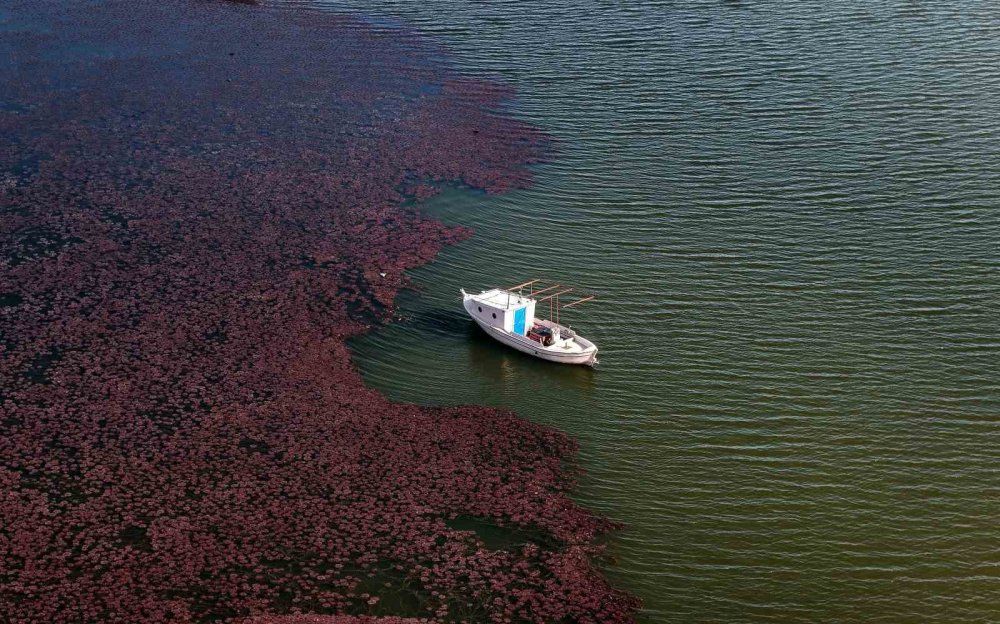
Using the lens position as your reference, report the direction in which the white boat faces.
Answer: facing away from the viewer and to the left of the viewer
